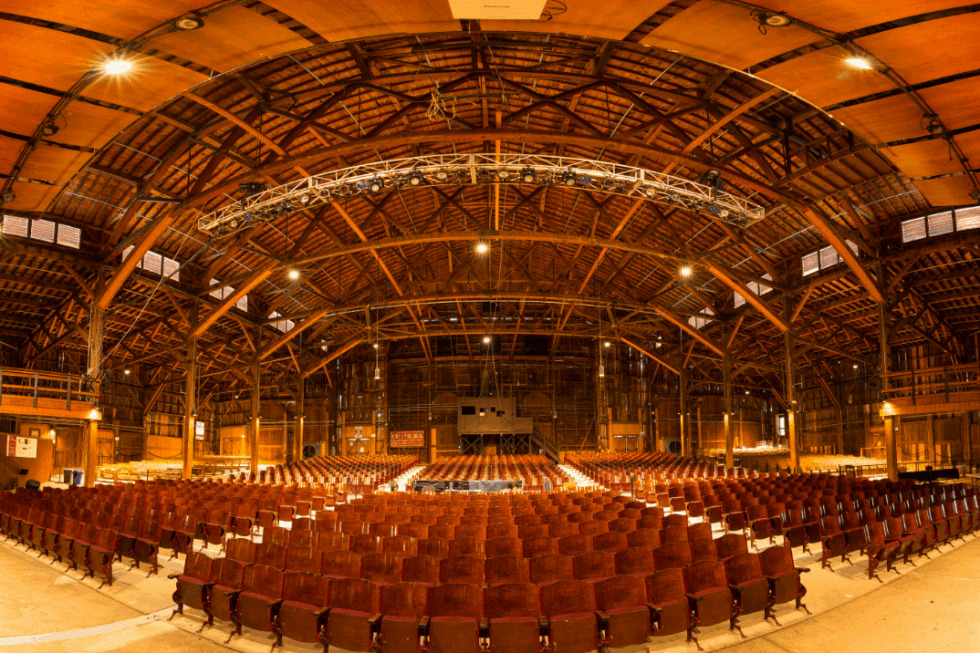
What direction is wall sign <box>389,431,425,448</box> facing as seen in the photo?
toward the camera

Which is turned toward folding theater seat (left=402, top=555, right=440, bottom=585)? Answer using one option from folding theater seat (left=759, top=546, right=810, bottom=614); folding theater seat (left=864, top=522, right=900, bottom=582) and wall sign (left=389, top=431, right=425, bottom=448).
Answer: the wall sign

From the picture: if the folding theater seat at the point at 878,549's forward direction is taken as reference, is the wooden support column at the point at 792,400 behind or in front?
behind

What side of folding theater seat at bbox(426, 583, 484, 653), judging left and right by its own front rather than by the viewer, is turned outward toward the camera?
front

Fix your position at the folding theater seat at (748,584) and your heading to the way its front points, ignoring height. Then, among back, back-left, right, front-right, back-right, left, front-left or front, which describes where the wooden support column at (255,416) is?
back

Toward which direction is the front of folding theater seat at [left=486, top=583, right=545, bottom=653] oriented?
toward the camera

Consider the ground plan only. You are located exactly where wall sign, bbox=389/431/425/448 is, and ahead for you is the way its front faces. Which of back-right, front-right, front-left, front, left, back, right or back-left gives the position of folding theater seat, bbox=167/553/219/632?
front

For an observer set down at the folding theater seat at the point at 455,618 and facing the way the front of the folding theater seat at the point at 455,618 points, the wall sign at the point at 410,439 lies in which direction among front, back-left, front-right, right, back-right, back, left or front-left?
back

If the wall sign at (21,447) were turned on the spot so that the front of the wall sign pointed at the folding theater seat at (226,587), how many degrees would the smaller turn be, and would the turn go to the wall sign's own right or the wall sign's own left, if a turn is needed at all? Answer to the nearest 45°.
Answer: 0° — it already faces it

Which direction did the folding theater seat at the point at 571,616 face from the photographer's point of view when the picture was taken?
facing the viewer

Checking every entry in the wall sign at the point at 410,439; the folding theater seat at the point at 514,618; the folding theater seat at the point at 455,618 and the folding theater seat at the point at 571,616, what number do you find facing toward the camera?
4

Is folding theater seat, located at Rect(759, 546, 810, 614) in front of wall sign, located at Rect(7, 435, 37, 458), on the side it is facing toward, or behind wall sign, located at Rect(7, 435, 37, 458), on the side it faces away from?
in front

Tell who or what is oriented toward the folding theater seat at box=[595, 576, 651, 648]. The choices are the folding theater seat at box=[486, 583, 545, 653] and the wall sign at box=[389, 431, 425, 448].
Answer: the wall sign
